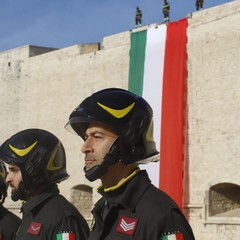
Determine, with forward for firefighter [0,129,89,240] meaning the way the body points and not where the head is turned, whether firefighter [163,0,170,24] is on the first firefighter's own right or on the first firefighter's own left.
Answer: on the first firefighter's own right

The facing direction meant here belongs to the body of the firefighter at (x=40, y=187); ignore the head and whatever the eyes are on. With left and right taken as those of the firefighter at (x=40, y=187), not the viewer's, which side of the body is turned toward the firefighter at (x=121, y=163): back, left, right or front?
left

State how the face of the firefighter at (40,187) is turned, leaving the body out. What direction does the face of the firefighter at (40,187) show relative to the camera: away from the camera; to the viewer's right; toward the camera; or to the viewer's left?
to the viewer's left

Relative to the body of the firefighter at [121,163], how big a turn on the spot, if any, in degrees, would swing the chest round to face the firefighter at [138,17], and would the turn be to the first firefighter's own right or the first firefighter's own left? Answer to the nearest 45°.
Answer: approximately 135° to the first firefighter's own right

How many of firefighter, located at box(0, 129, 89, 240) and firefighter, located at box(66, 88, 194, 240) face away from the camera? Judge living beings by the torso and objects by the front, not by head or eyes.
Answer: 0

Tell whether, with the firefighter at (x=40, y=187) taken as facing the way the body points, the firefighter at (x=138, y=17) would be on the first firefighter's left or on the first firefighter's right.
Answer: on the first firefighter's right

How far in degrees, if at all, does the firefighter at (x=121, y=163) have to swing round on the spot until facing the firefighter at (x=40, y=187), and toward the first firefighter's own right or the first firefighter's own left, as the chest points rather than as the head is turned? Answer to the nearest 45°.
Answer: approximately 90° to the first firefighter's own right

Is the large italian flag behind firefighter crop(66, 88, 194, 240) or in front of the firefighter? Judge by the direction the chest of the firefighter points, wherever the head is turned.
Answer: behind

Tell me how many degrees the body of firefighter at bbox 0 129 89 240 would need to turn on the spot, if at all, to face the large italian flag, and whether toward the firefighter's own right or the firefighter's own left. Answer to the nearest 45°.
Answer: approximately 90° to the firefighter's own right

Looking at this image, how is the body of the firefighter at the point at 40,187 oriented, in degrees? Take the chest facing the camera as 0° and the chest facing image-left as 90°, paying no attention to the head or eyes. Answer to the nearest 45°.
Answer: approximately 90°
